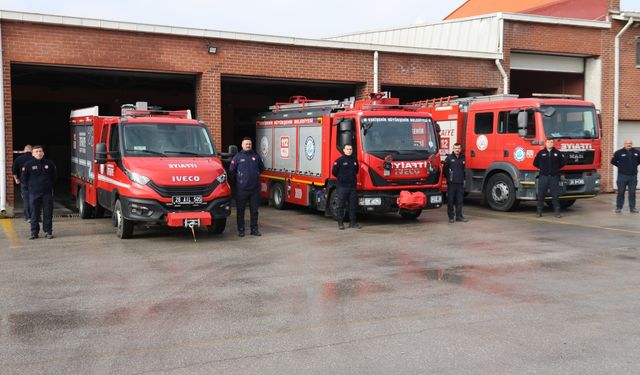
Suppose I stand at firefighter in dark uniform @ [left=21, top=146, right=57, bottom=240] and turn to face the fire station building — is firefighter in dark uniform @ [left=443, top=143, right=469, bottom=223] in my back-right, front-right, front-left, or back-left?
front-right

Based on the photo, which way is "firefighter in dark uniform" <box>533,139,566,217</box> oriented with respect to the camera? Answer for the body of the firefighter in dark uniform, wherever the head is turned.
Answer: toward the camera

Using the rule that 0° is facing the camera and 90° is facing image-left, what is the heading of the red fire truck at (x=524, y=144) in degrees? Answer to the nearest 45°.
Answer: approximately 315°

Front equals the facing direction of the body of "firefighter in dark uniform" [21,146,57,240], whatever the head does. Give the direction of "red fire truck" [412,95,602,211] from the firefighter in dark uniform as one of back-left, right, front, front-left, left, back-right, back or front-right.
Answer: left

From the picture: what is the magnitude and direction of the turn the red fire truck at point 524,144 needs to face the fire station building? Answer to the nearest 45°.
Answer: approximately 180°

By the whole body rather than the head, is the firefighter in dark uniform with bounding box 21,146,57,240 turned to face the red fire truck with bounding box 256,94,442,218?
no

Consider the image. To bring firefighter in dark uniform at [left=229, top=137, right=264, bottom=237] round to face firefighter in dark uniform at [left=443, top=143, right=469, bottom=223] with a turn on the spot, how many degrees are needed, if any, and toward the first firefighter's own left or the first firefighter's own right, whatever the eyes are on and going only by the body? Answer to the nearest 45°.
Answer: approximately 90° to the first firefighter's own left

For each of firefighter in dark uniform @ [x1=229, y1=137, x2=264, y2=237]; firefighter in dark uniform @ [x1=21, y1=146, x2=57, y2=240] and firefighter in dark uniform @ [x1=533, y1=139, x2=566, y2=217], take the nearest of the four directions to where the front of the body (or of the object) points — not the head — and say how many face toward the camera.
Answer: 3

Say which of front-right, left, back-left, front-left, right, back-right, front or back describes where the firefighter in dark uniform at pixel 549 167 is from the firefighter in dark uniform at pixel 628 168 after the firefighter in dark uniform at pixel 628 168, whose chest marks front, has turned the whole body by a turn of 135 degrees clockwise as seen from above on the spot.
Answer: left

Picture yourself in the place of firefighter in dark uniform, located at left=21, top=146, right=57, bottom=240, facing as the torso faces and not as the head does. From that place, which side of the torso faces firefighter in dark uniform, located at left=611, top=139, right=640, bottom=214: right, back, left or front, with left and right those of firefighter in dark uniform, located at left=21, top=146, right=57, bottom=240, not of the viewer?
left

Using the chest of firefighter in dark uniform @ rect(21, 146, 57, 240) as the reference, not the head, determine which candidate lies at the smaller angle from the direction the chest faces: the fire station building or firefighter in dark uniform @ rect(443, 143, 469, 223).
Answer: the firefighter in dark uniform

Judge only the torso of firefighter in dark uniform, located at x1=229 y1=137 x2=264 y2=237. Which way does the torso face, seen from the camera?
toward the camera

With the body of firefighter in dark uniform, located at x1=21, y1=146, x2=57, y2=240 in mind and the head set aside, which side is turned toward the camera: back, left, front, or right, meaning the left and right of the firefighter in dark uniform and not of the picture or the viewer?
front

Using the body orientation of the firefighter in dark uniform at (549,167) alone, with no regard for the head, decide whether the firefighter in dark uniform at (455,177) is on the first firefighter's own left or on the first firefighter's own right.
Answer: on the first firefighter's own right

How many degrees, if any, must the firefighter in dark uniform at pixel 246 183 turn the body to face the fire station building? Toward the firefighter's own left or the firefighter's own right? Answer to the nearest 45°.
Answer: approximately 180°
